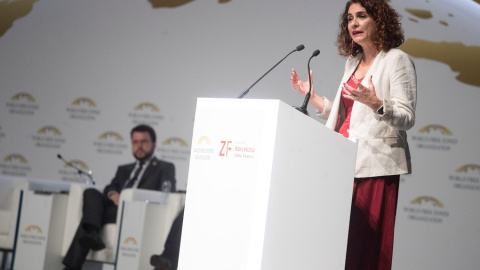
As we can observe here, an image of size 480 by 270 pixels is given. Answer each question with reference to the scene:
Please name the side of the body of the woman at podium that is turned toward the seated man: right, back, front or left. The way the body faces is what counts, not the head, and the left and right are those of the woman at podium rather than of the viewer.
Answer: right

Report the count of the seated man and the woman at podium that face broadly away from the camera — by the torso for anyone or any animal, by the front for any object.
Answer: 0

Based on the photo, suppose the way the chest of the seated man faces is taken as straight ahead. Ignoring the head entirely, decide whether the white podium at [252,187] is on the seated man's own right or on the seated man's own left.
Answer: on the seated man's own left

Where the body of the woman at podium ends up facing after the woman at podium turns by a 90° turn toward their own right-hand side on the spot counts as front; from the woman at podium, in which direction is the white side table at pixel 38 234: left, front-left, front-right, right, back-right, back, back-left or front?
front

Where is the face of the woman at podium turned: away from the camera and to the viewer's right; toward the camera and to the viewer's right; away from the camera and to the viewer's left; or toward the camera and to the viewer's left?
toward the camera and to the viewer's left

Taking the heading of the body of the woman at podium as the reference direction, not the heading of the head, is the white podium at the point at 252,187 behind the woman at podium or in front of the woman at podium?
in front

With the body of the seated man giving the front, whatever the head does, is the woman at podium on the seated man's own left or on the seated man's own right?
on the seated man's own left

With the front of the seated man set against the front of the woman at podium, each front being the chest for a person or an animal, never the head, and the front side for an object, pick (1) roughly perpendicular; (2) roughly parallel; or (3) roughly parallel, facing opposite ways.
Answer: roughly parallel

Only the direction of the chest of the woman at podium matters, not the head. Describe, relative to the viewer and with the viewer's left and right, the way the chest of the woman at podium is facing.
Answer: facing the viewer and to the left of the viewer

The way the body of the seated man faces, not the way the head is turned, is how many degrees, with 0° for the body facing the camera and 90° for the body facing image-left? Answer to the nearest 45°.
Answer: approximately 45°
